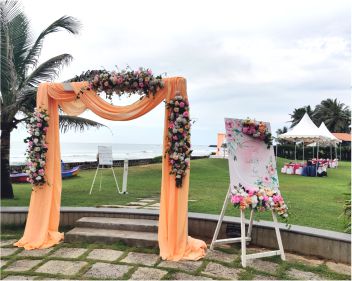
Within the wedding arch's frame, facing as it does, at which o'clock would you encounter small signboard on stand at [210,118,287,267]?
The small signboard on stand is roughly at 10 o'clock from the wedding arch.

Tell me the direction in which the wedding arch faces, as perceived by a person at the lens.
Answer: facing the viewer

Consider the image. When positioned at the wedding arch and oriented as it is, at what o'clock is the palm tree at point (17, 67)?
The palm tree is roughly at 5 o'clock from the wedding arch.

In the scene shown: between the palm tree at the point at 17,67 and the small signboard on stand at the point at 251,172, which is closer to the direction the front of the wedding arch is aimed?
the small signboard on stand

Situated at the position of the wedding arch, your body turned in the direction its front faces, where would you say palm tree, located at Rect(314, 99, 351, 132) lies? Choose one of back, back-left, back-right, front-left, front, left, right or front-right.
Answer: back-left

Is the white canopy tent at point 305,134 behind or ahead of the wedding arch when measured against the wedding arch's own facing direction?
behind
